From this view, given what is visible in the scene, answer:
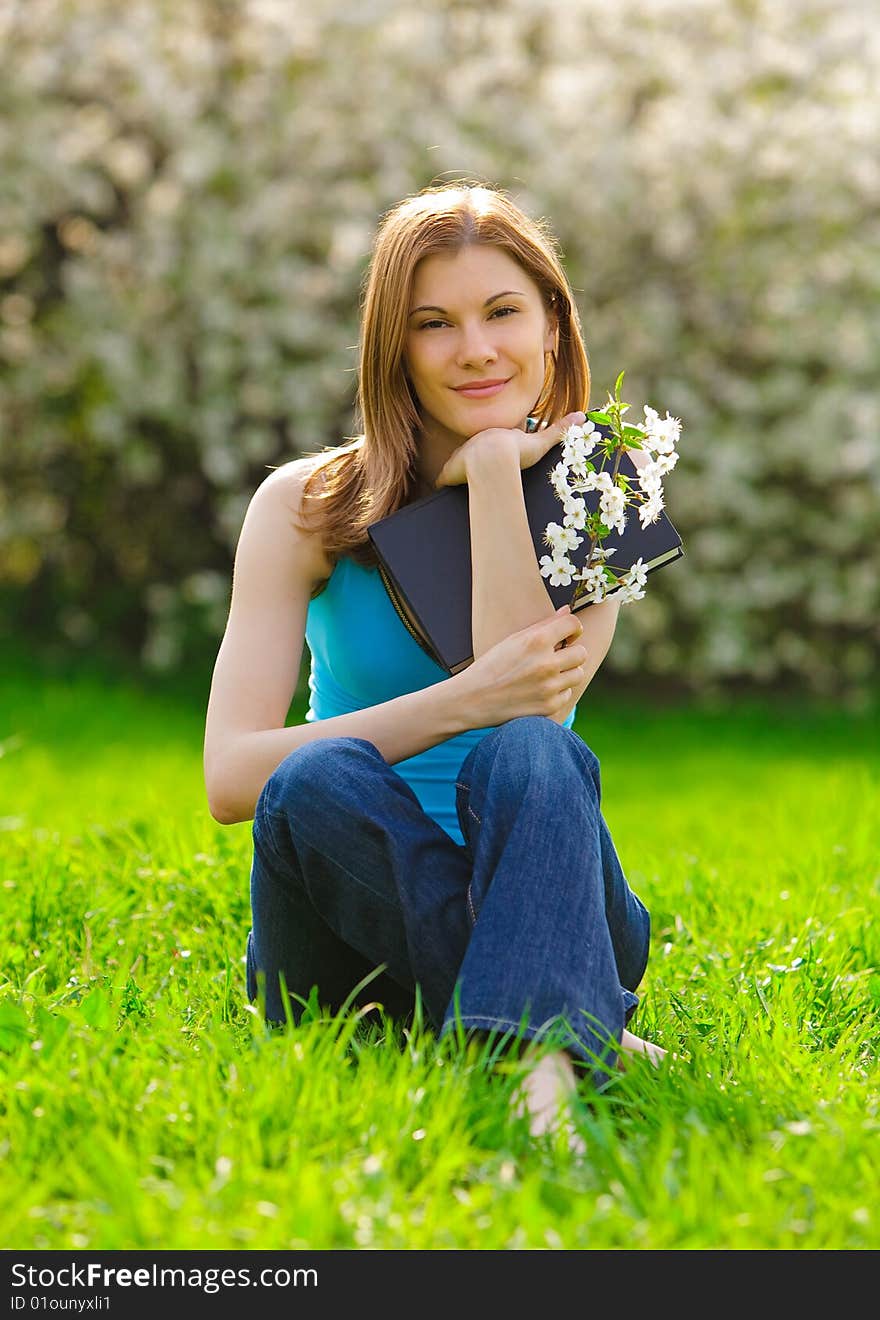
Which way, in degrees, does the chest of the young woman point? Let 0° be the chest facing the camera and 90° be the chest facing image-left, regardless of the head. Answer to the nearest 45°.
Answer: approximately 0°
